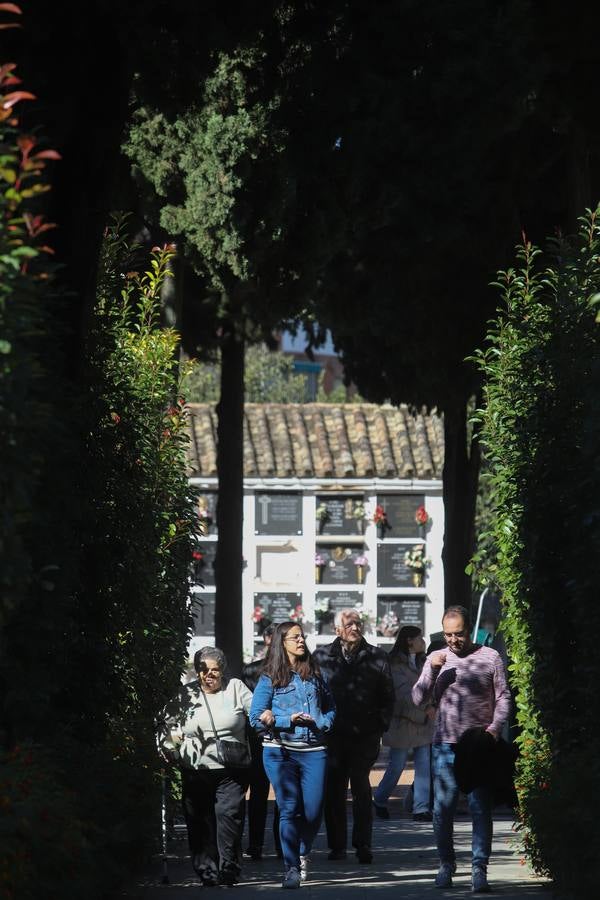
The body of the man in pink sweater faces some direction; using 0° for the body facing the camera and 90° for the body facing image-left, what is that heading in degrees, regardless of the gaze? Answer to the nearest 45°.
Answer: approximately 0°

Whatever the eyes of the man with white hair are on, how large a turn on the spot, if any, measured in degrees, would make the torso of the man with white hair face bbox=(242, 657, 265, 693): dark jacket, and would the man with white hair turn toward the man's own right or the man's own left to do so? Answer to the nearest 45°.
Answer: approximately 135° to the man's own right
